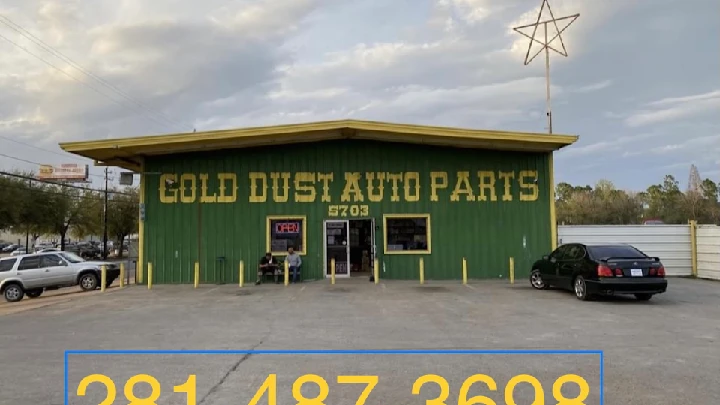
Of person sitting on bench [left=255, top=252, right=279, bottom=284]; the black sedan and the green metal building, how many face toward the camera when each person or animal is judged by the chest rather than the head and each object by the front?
2

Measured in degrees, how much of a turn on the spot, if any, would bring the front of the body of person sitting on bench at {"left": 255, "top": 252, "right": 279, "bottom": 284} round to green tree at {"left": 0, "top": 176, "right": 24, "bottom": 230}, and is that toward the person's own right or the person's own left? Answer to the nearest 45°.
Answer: approximately 135° to the person's own right

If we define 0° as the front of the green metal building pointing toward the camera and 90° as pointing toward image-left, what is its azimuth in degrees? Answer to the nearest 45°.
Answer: approximately 0°

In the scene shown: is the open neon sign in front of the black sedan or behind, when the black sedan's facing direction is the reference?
in front

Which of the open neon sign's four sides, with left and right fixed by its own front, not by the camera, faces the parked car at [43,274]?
right

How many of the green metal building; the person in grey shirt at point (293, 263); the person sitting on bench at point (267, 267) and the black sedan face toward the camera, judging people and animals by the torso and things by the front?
3

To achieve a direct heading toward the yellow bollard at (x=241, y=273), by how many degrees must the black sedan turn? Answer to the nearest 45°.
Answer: approximately 45° to its left

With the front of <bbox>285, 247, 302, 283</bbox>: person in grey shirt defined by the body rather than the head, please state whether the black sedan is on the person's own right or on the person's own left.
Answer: on the person's own left

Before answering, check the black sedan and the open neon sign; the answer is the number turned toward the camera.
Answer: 1

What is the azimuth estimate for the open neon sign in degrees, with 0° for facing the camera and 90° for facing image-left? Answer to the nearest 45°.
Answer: approximately 0°

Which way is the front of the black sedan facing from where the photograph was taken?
facing away from the viewer and to the left of the viewer

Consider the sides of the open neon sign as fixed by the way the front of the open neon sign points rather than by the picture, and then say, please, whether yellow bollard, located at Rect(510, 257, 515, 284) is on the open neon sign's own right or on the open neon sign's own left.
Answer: on the open neon sign's own left

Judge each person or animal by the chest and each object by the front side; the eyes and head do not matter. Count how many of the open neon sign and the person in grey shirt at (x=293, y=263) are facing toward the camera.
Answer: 2
